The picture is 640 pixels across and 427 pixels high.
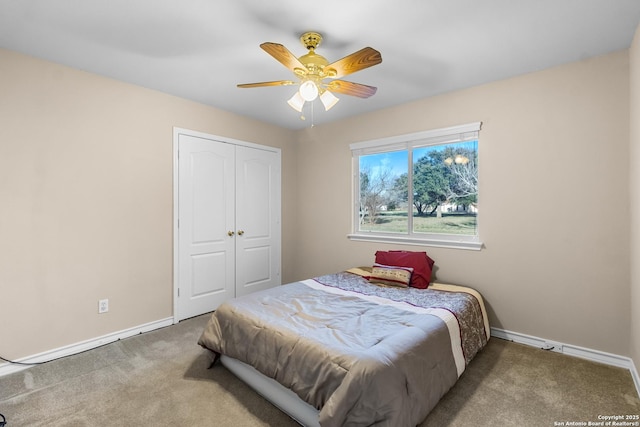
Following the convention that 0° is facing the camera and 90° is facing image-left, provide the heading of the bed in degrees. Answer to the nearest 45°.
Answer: approximately 45°

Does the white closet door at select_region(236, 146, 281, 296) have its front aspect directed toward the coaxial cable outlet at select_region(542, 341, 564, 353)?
yes

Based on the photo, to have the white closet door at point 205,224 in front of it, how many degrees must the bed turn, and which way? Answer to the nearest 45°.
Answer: approximately 90° to its right

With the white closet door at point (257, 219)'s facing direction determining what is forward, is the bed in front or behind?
in front

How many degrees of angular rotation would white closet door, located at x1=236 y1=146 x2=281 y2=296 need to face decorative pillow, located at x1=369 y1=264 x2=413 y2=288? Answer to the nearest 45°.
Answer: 0° — it already faces it

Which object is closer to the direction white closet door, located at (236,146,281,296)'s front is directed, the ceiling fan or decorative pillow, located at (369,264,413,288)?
the decorative pillow

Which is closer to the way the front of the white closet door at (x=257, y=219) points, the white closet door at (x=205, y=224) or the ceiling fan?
the ceiling fan

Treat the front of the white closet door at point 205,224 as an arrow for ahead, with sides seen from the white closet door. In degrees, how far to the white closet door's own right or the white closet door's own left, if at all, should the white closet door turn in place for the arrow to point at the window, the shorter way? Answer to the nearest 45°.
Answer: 0° — it already faces it

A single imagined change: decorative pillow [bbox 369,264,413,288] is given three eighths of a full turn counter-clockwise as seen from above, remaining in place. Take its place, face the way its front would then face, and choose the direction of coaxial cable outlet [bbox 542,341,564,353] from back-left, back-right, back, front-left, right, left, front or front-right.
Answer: front

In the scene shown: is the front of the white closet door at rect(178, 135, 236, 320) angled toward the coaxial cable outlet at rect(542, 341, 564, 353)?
yes

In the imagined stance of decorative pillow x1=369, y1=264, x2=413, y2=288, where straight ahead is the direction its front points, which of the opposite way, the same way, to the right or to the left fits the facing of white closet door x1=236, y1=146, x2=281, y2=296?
to the left

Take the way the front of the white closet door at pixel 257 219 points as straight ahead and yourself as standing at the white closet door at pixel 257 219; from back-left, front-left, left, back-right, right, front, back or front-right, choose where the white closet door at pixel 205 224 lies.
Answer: right

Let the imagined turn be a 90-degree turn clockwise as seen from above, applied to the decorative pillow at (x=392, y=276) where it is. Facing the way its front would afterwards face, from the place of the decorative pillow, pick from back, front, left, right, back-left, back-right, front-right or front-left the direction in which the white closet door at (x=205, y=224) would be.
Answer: front-left

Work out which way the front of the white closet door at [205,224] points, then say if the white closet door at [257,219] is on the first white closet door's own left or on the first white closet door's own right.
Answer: on the first white closet door's own left

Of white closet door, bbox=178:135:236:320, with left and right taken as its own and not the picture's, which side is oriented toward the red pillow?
front

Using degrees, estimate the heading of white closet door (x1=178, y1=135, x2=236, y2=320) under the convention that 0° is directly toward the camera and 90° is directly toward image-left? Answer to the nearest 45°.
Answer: approximately 315°

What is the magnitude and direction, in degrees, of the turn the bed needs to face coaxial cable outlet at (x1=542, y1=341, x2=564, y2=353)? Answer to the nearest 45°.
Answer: approximately 180°
